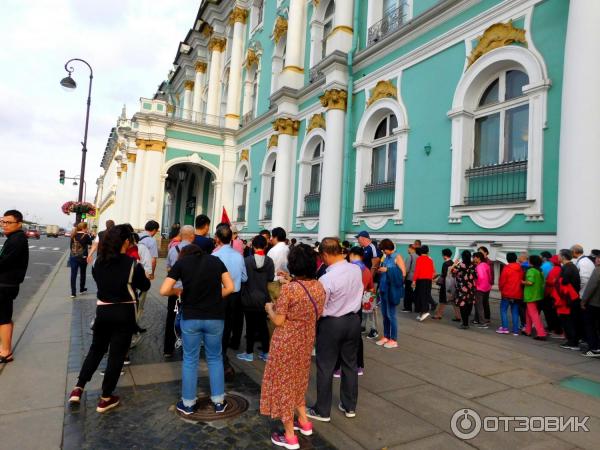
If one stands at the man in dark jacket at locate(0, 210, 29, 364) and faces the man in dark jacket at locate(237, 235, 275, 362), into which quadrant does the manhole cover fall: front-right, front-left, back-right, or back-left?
front-right

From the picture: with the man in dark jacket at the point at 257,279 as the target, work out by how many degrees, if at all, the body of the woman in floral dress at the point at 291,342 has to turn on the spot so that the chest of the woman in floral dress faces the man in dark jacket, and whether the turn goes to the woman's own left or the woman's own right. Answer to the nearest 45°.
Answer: approximately 45° to the woman's own right

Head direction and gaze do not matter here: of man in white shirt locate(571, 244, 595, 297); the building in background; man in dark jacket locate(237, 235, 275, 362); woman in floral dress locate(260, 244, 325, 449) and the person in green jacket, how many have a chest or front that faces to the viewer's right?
0

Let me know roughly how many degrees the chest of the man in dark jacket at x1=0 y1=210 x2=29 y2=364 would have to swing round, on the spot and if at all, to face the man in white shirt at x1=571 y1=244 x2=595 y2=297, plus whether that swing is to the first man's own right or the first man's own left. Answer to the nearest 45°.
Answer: approximately 90° to the first man's own left

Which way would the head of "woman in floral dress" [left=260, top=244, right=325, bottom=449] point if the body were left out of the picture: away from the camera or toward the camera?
away from the camera

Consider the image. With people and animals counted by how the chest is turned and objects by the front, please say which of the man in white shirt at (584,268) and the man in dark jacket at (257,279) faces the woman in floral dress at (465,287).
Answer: the man in white shirt

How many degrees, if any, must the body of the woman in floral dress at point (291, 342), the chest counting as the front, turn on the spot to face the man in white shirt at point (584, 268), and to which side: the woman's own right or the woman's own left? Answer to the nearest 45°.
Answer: approximately 90° to the woman's own right

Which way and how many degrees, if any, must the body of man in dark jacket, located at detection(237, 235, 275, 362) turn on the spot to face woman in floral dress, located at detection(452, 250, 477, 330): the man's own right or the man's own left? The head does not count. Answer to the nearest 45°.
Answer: approximately 90° to the man's own right

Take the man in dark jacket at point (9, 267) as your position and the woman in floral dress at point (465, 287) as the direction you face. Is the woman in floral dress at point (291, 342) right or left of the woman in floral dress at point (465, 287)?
right

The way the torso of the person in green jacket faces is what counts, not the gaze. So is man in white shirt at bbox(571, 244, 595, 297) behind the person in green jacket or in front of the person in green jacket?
behind

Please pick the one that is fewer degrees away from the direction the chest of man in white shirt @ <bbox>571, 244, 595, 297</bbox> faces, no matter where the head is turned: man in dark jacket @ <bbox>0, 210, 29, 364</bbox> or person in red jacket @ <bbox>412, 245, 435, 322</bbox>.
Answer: the person in red jacket

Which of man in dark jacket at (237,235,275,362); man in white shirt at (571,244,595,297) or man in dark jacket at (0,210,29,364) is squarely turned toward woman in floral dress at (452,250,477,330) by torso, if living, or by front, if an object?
the man in white shirt

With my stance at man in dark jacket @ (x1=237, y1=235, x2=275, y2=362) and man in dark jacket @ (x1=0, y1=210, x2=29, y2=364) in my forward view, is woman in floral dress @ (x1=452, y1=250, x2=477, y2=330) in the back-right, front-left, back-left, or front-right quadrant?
back-right

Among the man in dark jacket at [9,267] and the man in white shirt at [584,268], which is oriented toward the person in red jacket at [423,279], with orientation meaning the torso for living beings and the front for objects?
the man in white shirt

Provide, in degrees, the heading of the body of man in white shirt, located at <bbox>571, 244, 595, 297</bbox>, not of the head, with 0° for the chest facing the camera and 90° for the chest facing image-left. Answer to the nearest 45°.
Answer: approximately 90°

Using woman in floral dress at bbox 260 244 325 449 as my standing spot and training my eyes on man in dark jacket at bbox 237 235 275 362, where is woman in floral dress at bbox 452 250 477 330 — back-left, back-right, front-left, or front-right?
front-right

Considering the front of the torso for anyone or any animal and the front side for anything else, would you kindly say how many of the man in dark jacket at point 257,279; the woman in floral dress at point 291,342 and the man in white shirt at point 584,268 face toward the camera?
0

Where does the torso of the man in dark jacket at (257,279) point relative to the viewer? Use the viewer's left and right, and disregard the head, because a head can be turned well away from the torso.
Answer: facing away from the viewer and to the left of the viewer
